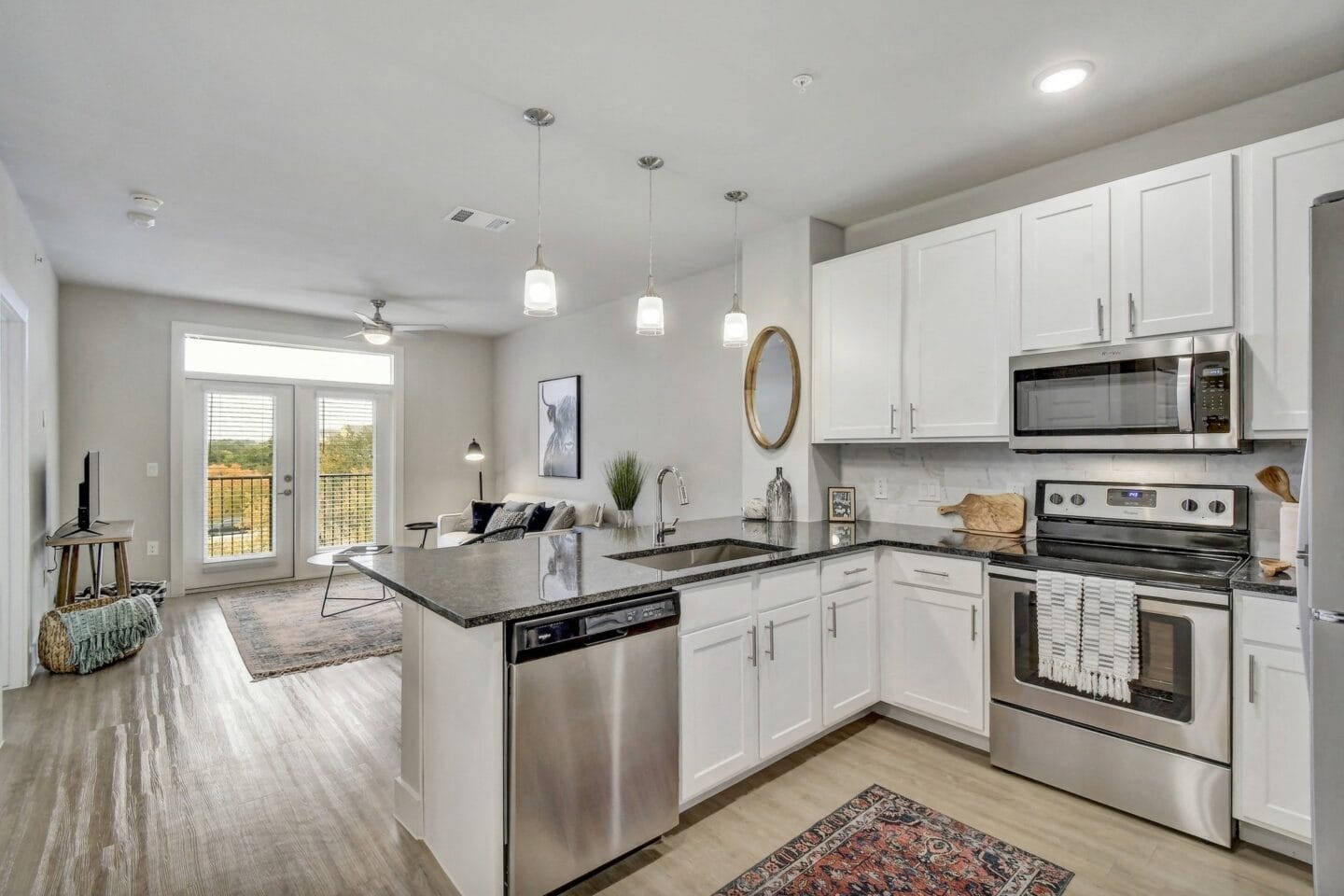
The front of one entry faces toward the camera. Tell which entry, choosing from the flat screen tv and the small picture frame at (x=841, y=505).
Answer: the small picture frame

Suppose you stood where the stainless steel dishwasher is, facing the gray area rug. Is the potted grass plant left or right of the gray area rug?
right

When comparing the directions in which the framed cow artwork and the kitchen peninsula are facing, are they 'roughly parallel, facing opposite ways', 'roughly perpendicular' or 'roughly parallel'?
roughly perpendicular

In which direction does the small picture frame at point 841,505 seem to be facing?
toward the camera

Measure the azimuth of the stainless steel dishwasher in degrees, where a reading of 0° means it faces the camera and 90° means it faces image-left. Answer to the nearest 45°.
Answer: approximately 315°

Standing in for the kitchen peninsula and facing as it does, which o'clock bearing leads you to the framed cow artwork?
The framed cow artwork is roughly at 7 o'clock from the kitchen peninsula.

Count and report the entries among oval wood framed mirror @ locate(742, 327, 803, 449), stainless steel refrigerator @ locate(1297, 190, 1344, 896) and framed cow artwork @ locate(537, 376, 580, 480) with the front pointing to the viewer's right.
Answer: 0

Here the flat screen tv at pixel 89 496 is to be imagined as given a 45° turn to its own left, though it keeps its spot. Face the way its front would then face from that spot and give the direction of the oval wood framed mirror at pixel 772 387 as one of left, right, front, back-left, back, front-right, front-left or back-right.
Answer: right

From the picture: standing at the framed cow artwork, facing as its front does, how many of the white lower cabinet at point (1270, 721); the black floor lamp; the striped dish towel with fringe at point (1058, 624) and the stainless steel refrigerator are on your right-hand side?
1

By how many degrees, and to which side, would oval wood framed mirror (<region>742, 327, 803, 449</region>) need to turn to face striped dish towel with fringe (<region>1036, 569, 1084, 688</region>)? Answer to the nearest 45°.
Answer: approximately 90° to its left

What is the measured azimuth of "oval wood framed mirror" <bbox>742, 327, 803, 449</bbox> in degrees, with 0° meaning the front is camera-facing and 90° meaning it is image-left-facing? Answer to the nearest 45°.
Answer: approximately 45°
